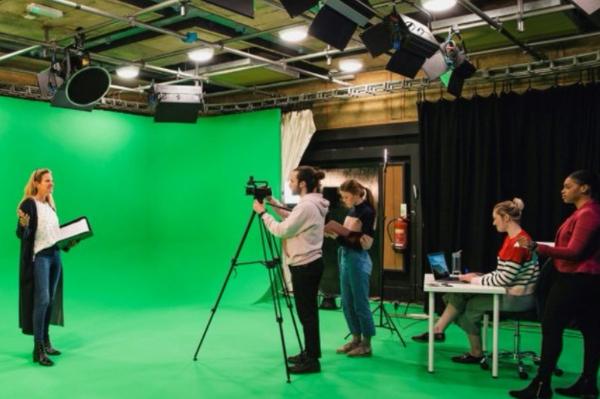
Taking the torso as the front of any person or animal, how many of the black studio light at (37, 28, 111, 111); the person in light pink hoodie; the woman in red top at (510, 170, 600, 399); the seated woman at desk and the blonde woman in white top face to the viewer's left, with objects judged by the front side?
3

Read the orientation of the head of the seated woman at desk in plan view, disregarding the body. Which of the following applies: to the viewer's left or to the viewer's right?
to the viewer's left

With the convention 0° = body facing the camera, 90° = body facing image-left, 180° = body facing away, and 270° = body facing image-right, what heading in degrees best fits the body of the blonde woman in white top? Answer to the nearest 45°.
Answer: approximately 315°

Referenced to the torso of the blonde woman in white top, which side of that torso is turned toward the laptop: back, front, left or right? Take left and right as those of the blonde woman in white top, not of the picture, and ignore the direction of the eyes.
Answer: front

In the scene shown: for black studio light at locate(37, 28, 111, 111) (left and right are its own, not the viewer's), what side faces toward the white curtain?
left

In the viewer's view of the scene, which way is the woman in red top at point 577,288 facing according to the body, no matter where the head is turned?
to the viewer's left

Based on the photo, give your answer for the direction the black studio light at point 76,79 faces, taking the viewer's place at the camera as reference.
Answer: facing the viewer and to the right of the viewer

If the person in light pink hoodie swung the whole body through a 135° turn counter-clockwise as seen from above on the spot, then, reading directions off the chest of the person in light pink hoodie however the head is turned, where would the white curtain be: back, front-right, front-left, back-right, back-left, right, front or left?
back-left

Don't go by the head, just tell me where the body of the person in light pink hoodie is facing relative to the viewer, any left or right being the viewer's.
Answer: facing to the left of the viewer

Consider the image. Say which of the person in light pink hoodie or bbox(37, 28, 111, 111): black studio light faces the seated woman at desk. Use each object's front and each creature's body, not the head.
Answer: the black studio light

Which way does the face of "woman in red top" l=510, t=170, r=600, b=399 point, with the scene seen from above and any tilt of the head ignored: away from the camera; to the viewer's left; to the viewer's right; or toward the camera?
to the viewer's left

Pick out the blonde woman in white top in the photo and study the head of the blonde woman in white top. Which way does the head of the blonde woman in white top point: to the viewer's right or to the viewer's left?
to the viewer's right

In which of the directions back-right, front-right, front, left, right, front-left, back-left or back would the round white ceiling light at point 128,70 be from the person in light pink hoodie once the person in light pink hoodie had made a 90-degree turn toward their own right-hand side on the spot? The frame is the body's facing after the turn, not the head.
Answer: front-left

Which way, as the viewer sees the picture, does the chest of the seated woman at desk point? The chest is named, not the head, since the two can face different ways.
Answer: to the viewer's left

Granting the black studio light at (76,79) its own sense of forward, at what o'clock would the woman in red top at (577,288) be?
The woman in red top is roughly at 12 o'clock from the black studio light.

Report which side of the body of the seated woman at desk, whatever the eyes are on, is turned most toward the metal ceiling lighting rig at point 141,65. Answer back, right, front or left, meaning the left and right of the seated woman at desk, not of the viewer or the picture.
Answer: front

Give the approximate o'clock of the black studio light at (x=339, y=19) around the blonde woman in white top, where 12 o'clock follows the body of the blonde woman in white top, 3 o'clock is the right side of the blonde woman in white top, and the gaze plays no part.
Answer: The black studio light is roughly at 12 o'clock from the blonde woman in white top.

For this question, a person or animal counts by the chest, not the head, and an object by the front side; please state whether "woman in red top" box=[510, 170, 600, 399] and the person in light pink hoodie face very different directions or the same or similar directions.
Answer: same or similar directions
